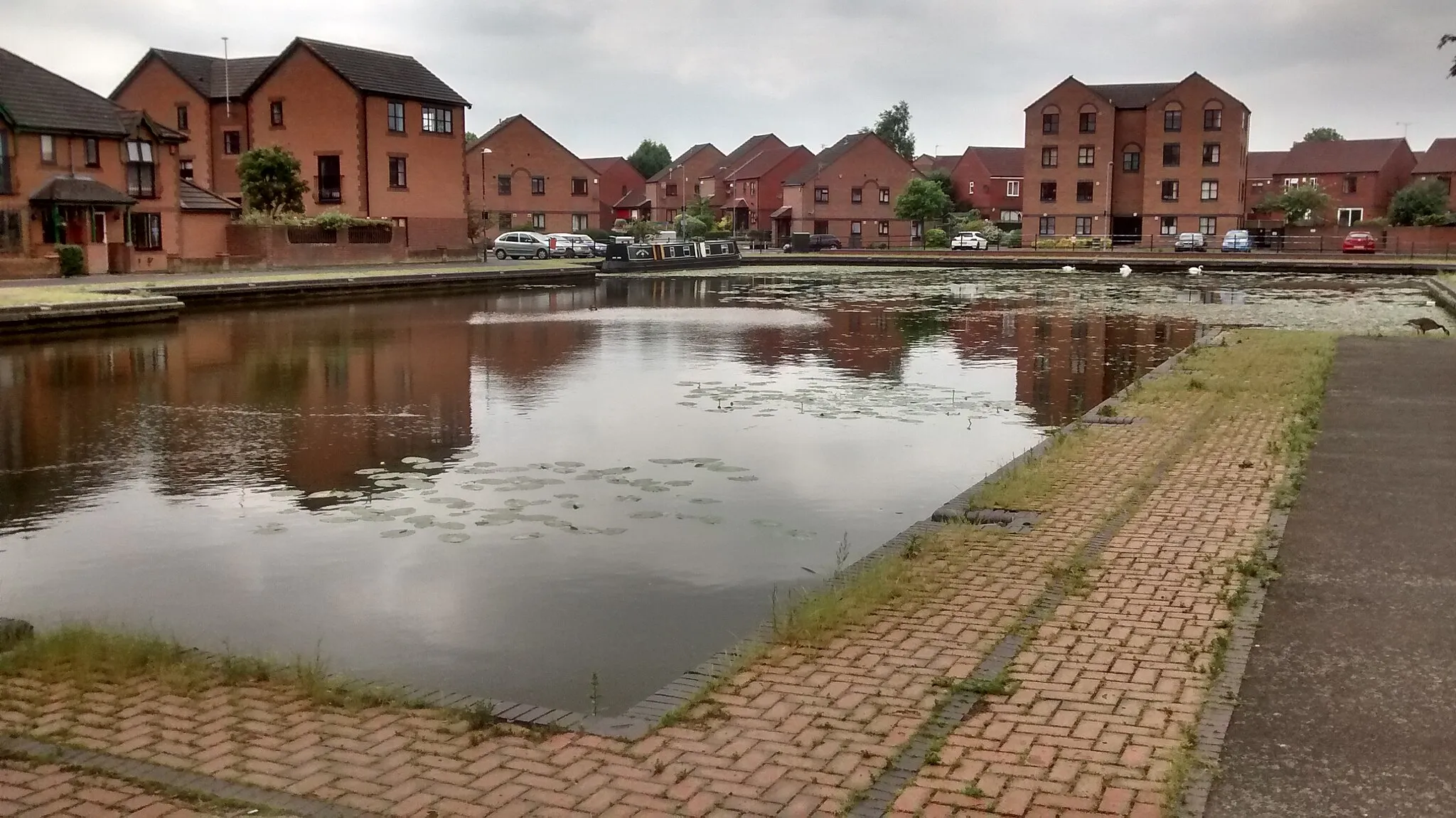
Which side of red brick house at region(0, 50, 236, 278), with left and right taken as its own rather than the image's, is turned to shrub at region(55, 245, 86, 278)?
front

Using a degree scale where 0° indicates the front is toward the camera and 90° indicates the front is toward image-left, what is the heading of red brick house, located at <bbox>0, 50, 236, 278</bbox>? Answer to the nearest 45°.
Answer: approximately 0°
